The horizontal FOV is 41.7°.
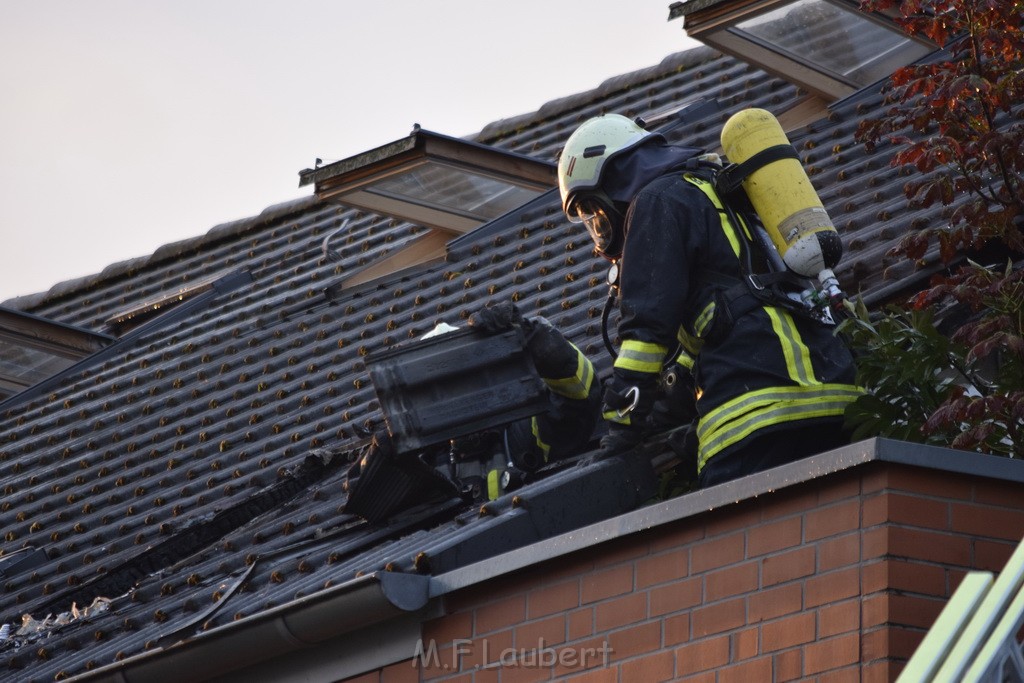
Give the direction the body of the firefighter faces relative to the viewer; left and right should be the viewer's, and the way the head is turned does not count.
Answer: facing to the left of the viewer

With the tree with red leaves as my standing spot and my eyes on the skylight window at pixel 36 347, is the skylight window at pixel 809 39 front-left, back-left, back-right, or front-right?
front-right

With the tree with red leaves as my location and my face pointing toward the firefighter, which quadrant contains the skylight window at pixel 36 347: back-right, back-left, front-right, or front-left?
front-right

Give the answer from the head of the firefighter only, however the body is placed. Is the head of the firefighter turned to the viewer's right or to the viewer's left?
to the viewer's left

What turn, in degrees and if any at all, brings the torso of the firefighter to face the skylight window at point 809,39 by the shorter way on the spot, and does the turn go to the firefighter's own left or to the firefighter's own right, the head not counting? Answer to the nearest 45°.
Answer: approximately 90° to the firefighter's own right

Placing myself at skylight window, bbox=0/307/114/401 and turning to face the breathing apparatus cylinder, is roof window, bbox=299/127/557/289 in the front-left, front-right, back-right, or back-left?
front-left

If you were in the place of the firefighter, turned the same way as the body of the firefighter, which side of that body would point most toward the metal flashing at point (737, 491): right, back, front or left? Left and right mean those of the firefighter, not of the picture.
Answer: left

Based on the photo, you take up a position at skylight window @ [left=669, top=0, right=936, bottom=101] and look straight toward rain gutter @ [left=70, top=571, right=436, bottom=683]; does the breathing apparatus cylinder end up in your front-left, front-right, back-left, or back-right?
front-left

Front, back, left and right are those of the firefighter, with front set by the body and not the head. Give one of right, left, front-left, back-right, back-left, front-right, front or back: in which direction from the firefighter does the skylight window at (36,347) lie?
front-right

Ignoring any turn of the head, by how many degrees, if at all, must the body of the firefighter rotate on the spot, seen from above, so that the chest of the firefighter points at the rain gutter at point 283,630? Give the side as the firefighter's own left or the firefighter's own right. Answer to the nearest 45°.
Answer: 0° — they already face it
